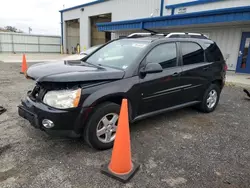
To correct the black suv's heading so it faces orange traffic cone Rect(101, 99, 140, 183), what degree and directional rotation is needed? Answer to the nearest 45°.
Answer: approximately 45° to its left

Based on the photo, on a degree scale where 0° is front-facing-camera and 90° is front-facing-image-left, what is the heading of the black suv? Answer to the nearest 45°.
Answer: approximately 45°
